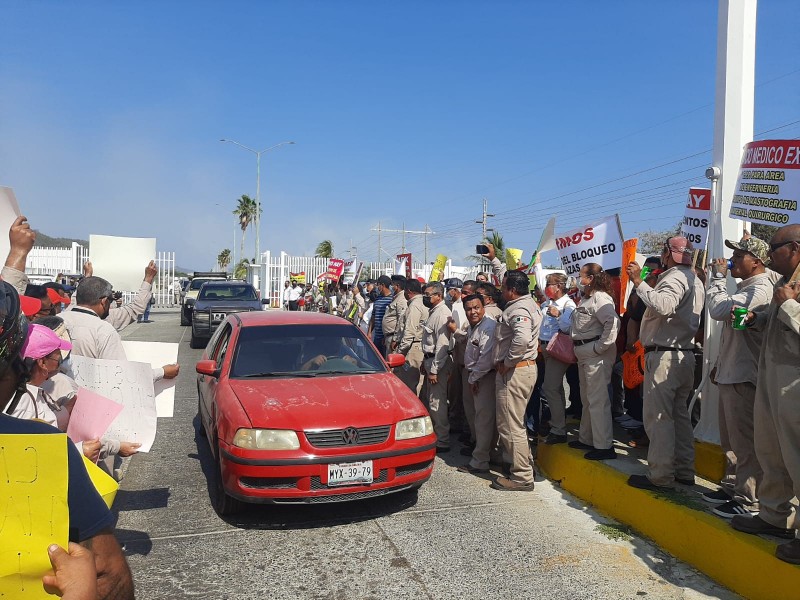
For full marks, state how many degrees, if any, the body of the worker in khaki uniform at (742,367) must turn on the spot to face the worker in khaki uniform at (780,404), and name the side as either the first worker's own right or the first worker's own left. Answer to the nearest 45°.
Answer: approximately 90° to the first worker's own left

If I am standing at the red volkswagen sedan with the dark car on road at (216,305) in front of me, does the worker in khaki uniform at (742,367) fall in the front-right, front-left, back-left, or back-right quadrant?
back-right

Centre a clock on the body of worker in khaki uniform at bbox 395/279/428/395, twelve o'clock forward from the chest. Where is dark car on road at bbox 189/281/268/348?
The dark car on road is roughly at 2 o'clock from the worker in khaki uniform.

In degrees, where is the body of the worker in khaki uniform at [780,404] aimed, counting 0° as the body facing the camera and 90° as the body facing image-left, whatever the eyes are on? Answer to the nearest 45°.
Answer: approximately 90°

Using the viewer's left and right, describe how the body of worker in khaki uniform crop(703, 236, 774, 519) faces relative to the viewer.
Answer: facing to the left of the viewer

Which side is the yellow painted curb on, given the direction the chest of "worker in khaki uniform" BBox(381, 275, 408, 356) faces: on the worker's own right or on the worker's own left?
on the worker's own left

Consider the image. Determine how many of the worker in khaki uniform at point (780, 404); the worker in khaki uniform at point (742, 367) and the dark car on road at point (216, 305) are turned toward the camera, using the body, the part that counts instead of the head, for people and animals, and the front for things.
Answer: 1

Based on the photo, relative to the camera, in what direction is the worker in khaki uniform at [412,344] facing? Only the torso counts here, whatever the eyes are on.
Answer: to the viewer's left

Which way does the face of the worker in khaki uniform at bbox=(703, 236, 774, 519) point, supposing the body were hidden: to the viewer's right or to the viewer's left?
to the viewer's left

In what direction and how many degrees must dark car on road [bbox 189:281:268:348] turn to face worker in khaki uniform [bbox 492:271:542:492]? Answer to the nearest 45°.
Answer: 0° — it already faces them

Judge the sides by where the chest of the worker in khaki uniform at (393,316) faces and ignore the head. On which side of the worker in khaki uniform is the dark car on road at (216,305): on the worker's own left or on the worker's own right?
on the worker's own right

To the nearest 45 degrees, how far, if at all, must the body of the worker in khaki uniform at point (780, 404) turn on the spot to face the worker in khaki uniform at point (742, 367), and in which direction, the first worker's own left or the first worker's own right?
approximately 90° to the first worker's own right

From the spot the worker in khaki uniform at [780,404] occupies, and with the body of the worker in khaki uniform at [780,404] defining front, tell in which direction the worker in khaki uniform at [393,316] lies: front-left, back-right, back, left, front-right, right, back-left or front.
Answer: front-right
